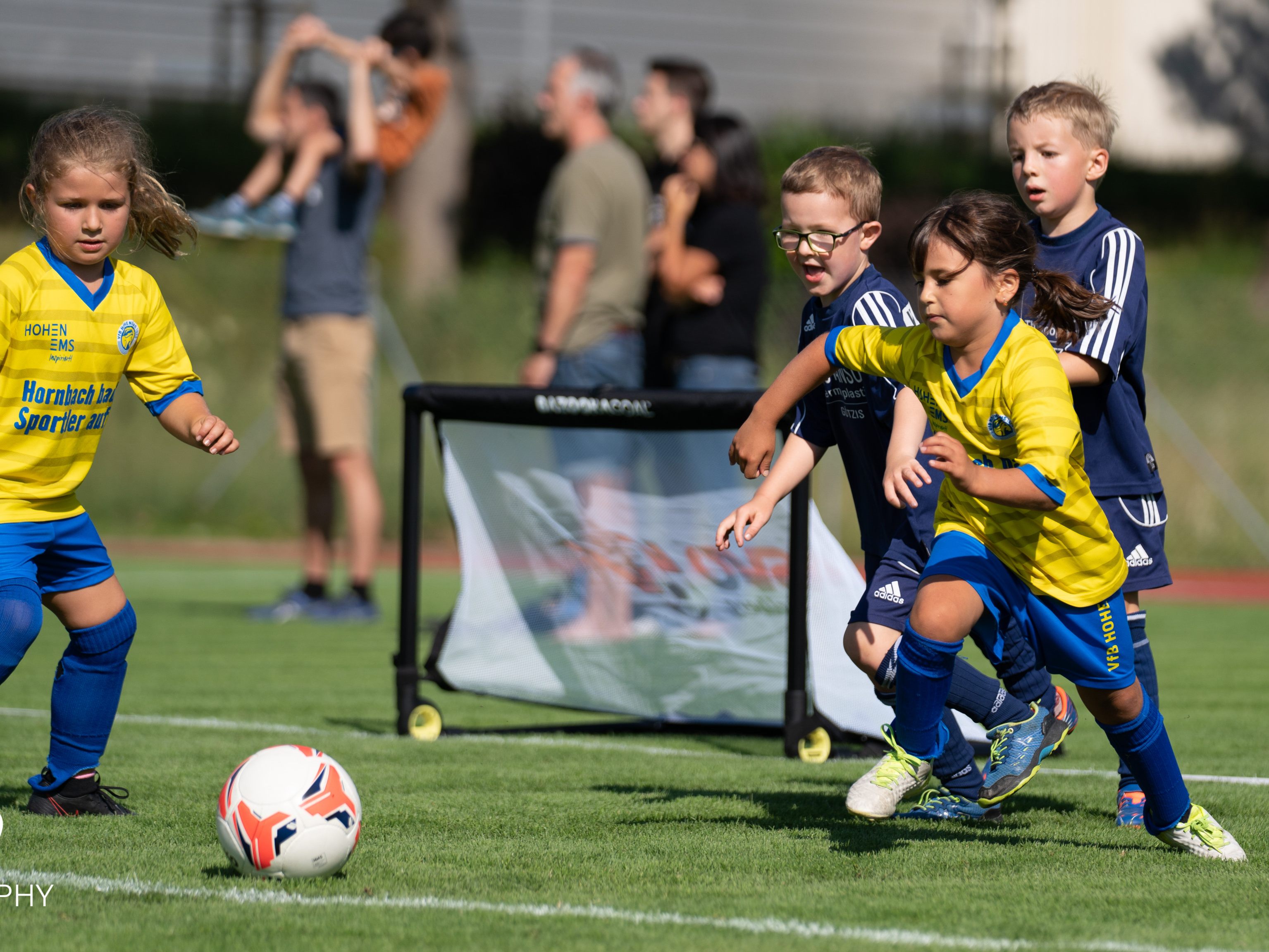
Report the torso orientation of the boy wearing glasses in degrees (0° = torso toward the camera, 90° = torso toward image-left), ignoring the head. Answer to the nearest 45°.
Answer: approximately 45°

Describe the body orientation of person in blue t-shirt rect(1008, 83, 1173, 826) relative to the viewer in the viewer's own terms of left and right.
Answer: facing the viewer and to the left of the viewer

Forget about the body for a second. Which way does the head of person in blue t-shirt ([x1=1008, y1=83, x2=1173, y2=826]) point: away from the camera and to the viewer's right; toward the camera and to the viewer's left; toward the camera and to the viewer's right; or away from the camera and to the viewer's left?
toward the camera and to the viewer's left

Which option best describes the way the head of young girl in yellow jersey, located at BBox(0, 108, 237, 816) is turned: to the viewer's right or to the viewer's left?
to the viewer's right

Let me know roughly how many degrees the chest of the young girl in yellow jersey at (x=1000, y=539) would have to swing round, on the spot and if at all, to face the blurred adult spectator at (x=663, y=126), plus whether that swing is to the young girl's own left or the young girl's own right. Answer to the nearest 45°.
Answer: approximately 135° to the young girl's own right

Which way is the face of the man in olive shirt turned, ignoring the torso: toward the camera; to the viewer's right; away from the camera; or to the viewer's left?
to the viewer's left

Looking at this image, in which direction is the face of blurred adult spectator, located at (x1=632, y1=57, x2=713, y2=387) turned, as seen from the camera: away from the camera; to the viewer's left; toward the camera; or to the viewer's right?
to the viewer's left

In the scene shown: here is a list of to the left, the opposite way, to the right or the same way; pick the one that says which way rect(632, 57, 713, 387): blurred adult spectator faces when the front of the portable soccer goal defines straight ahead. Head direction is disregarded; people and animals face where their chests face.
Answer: to the right

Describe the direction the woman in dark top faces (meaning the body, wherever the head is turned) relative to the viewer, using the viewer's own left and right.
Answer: facing to the left of the viewer
